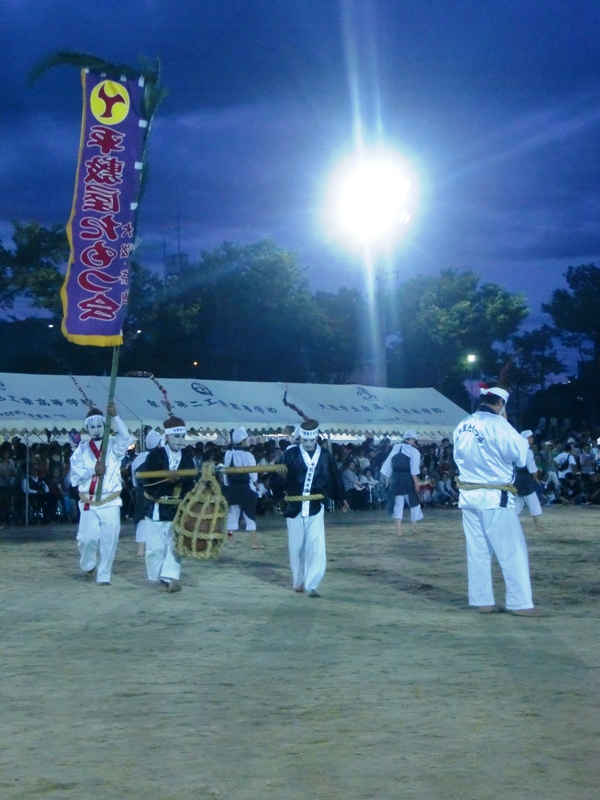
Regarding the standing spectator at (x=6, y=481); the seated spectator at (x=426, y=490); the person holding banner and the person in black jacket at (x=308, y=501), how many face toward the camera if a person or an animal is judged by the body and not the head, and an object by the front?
4

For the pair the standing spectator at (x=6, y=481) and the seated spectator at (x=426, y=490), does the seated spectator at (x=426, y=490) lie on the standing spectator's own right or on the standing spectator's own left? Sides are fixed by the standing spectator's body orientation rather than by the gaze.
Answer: on the standing spectator's own left

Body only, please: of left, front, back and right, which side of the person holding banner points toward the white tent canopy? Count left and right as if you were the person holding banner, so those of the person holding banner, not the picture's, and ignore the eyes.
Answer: back

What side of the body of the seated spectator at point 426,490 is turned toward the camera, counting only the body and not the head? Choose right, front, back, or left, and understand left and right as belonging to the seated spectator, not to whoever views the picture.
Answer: front

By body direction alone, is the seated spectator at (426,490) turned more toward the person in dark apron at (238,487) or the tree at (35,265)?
the person in dark apron

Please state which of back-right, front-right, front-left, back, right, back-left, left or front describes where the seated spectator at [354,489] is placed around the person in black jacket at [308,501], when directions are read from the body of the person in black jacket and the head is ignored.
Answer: back

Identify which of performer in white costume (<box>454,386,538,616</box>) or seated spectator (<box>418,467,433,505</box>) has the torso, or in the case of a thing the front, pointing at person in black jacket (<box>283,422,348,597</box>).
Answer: the seated spectator

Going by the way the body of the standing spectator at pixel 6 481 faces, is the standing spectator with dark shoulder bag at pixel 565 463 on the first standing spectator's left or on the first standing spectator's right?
on the first standing spectator's left

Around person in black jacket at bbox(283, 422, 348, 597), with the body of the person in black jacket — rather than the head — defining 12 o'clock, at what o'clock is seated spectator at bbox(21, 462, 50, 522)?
The seated spectator is roughly at 5 o'clock from the person in black jacket.

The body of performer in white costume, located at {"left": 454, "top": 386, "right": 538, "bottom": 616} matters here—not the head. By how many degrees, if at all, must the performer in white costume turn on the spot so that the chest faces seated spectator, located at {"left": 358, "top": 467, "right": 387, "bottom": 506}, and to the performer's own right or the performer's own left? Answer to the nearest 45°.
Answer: approximately 45° to the performer's own left

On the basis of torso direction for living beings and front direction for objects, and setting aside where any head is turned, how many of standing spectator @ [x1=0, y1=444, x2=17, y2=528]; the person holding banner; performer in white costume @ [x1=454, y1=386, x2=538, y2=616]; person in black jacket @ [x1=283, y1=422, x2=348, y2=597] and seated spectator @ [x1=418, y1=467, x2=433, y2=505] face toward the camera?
4

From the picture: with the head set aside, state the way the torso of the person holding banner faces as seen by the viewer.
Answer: toward the camera

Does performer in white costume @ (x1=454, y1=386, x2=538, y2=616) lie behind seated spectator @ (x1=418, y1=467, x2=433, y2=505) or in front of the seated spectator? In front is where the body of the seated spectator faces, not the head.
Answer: in front

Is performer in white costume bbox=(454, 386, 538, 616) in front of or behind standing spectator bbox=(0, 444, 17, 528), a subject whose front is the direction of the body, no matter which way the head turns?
in front

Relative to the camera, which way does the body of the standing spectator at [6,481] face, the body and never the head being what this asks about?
toward the camera
